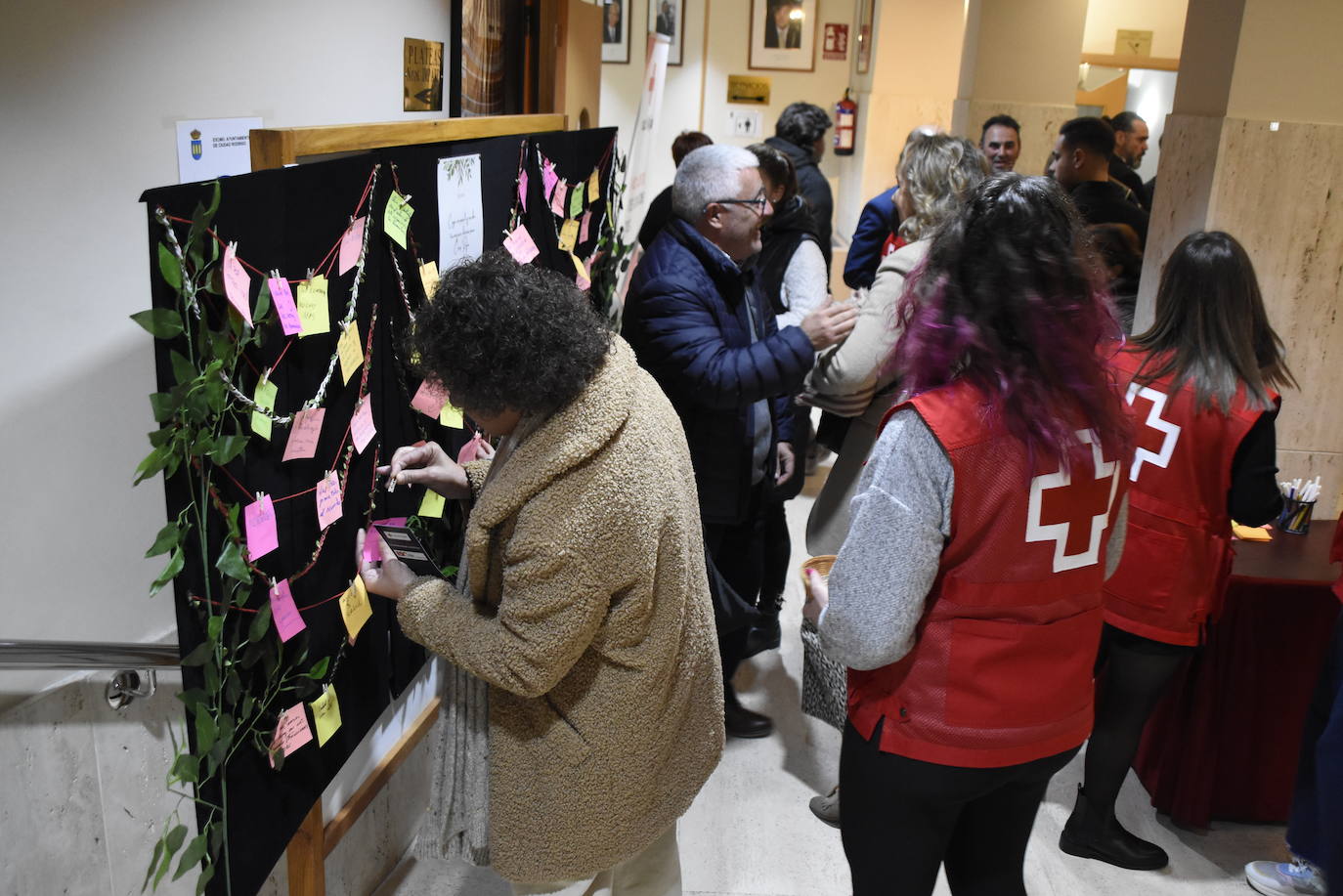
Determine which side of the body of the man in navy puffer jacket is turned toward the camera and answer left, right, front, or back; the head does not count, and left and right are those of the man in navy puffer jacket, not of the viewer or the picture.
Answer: right

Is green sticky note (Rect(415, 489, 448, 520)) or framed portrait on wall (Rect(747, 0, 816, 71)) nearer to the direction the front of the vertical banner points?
the green sticky note

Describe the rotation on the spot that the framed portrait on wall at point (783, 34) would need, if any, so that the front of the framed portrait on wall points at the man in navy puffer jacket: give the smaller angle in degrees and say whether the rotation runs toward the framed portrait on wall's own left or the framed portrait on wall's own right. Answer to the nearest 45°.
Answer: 0° — it already faces them

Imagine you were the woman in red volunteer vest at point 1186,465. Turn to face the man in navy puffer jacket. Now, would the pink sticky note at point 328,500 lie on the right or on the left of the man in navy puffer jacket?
left

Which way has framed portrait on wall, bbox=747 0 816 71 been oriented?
toward the camera

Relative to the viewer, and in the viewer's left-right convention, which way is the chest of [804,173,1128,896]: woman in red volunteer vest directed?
facing away from the viewer and to the left of the viewer

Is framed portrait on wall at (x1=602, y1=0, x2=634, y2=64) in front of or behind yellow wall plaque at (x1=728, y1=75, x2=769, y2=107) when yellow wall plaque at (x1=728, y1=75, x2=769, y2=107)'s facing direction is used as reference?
in front

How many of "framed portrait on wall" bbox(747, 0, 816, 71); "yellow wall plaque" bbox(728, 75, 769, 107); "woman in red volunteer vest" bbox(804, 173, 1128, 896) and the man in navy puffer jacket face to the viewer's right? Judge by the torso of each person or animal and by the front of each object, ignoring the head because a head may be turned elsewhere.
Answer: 1

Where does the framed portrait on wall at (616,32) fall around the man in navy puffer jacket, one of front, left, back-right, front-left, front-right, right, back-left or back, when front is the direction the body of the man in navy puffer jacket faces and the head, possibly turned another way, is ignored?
left

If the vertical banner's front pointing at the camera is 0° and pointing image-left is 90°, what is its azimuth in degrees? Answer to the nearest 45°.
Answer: approximately 315°

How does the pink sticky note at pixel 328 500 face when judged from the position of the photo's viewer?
facing the viewer and to the right of the viewer

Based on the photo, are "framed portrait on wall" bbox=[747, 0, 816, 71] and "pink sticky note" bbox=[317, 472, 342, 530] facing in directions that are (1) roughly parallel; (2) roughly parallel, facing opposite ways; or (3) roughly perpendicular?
roughly perpendicular

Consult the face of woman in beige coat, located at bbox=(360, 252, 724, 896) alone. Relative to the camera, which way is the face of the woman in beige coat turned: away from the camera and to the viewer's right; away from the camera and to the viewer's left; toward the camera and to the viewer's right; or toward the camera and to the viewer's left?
away from the camera and to the viewer's left

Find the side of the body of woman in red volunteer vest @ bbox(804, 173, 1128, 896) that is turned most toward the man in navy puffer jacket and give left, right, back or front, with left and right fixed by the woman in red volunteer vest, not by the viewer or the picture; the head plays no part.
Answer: front

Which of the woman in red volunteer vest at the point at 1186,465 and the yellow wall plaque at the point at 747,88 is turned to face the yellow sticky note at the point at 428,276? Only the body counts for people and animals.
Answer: the yellow wall plaque
